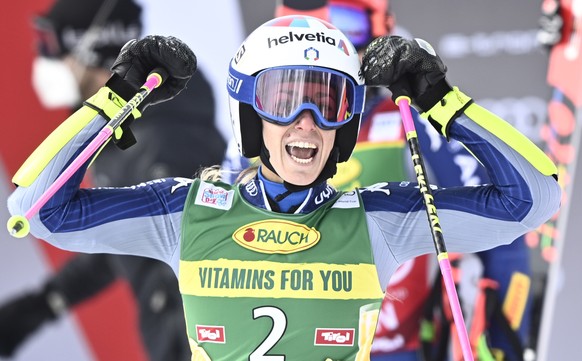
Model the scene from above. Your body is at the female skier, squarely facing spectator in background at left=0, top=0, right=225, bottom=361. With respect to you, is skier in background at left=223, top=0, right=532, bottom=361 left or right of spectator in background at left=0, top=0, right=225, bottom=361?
right

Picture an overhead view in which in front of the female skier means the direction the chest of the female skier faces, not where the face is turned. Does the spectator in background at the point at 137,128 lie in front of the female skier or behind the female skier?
behind

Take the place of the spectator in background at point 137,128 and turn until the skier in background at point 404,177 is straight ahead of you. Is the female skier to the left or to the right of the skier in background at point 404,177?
right

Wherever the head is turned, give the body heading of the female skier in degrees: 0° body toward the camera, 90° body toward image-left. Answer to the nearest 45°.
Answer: approximately 0°

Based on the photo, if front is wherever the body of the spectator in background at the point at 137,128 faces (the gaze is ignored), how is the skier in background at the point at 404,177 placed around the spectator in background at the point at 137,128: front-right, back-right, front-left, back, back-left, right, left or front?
back-left

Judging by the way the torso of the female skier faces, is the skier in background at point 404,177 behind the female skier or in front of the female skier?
behind
